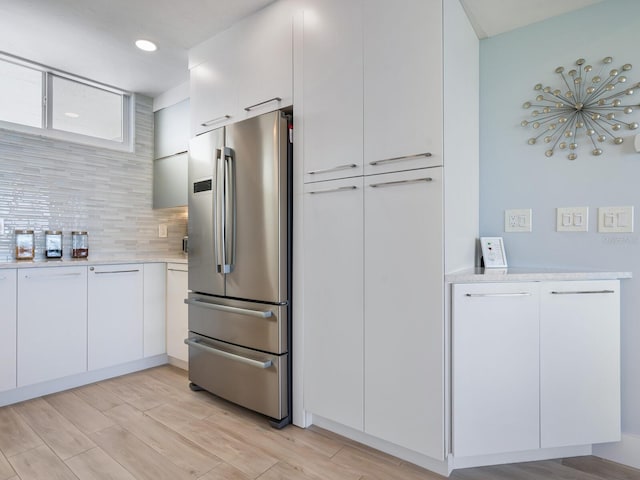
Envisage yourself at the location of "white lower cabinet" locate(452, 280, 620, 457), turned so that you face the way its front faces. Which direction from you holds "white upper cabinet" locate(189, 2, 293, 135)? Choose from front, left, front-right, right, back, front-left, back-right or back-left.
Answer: back-right

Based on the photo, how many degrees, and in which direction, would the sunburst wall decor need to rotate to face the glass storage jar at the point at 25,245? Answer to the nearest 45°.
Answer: approximately 45° to its right

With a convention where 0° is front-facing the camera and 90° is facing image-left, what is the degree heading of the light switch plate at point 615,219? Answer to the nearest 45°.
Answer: approximately 0°

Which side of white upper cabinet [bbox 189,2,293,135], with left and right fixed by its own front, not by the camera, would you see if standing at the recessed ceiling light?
right

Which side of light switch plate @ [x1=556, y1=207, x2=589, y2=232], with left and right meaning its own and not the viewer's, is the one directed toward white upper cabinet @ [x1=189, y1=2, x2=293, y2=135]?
right

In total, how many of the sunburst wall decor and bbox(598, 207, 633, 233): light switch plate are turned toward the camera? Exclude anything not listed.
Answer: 2

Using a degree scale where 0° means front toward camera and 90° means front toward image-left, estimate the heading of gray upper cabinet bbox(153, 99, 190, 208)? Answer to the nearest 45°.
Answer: approximately 45°
